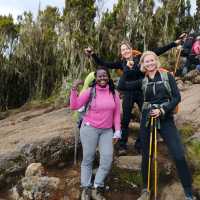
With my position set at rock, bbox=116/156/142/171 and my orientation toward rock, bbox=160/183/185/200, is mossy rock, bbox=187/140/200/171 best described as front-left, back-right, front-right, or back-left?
front-left

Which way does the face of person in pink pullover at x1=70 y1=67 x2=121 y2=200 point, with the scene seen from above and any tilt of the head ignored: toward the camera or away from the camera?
toward the camera

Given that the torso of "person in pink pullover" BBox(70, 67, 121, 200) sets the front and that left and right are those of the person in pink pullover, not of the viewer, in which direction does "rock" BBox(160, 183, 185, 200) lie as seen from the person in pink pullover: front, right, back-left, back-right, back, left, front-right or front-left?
left

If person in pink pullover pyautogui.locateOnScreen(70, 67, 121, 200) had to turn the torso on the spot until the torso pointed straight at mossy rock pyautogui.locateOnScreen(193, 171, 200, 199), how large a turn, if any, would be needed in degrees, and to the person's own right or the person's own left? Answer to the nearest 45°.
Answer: approximately 90° to the person's own left

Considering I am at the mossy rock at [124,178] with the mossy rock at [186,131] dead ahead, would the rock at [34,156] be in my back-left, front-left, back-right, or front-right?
back-left

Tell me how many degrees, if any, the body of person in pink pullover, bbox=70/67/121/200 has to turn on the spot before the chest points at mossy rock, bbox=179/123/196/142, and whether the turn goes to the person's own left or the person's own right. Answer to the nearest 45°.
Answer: approximately 135° to the person's own left

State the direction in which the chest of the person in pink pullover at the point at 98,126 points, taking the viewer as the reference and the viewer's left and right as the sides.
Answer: facing the viewer

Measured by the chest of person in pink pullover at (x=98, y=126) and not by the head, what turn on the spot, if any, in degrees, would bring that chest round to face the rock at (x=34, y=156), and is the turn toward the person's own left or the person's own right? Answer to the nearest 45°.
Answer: approximately 135° to the person's own right

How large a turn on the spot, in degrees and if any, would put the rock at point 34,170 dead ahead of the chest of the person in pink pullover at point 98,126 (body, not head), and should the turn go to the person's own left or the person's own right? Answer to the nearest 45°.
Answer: approximately 135° to the person's own right

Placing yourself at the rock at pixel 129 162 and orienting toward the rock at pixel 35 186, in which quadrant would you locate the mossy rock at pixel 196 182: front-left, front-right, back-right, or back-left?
back-left

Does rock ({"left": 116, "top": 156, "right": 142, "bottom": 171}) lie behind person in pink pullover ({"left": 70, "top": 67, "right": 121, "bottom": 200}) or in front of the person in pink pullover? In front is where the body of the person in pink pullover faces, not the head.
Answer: behind

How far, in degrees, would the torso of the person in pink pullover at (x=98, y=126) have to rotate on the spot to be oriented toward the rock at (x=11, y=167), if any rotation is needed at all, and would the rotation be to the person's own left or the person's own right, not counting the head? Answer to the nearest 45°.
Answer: approximately 135° to the person's own right
